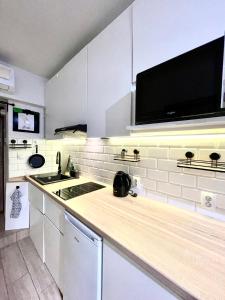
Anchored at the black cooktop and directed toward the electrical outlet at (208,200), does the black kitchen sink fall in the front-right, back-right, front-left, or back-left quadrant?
back-left

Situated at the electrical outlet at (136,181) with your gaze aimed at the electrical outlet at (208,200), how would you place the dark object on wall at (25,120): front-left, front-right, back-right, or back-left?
back-right

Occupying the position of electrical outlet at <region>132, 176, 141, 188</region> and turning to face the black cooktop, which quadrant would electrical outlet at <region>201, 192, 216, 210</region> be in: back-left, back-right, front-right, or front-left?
back-left

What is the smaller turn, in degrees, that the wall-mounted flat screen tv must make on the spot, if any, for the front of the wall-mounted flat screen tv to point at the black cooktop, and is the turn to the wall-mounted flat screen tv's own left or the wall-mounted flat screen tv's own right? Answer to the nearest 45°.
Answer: approximately 45° to the wall-mounted flat screen tv's own right

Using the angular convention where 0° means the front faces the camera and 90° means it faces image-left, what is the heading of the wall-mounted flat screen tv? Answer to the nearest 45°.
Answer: approximately 45°

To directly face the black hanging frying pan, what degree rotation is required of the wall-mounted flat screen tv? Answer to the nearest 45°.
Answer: approximately 45° to its right

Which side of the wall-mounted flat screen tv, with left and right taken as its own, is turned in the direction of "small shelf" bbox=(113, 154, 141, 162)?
right

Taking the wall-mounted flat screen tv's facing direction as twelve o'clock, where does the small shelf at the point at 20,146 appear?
The small shelf is roughly at 2 o'clock from the wall-mounted flat screen tv.

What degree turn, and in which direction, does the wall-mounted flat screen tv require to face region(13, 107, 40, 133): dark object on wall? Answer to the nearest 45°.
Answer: approximately 45° to its right
